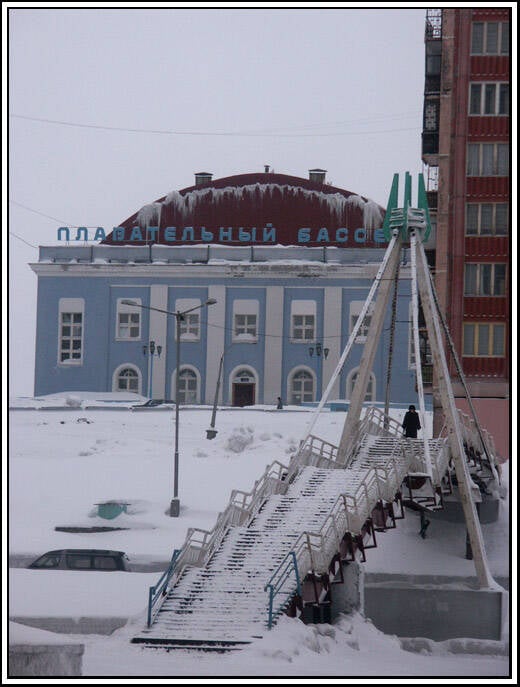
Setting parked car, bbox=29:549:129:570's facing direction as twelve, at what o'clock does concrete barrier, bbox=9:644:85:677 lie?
The concrete barrier is roughly at 9 o'clock from the parked car.

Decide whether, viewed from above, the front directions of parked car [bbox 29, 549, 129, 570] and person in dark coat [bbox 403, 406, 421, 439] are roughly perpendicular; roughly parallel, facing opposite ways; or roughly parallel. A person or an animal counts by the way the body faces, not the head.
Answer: roughly perpendicular

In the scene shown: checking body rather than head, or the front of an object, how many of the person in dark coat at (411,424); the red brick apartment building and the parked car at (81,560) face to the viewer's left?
1

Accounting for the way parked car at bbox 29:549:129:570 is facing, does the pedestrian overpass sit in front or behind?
behind

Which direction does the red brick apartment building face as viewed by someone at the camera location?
facing the viewer

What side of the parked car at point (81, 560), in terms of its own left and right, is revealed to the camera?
left

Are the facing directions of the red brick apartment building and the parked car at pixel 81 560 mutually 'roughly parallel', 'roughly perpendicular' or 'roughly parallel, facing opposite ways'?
roughly perpendicular

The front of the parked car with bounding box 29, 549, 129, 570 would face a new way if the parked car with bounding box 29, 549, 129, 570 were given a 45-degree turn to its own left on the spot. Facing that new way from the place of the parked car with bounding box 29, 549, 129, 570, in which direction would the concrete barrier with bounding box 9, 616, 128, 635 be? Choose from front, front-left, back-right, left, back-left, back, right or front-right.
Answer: front-left
